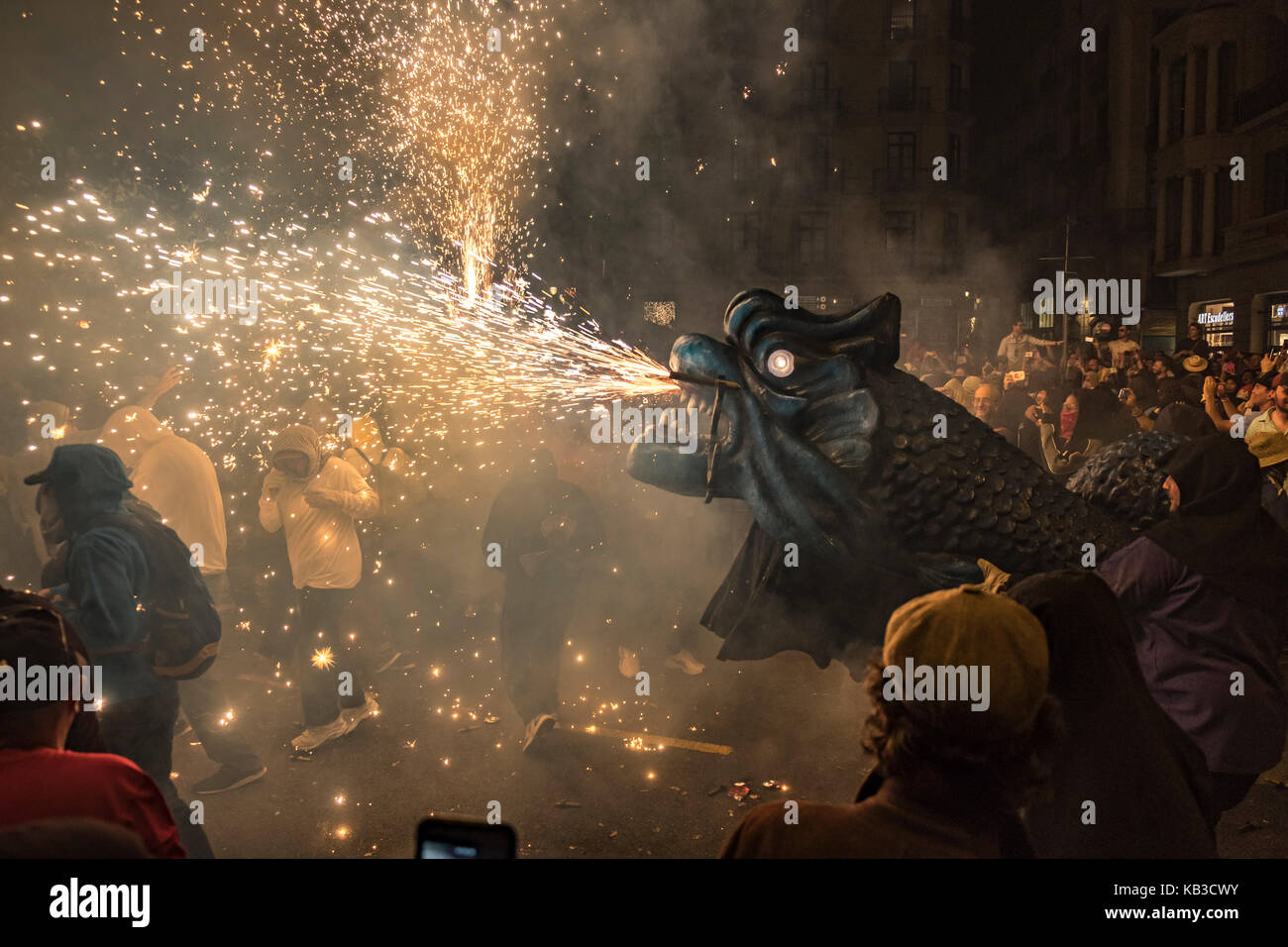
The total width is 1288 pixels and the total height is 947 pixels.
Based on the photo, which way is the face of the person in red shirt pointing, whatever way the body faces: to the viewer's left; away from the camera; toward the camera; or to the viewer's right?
away from the camera

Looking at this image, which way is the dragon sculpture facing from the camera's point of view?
to the viewer's left

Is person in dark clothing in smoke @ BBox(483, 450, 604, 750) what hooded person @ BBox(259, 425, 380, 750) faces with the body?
no

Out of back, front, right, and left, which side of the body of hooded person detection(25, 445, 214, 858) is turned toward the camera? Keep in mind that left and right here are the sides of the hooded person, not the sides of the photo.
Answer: left

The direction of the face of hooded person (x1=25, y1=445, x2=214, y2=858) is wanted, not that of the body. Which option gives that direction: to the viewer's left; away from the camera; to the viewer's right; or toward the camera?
to the viewer's left

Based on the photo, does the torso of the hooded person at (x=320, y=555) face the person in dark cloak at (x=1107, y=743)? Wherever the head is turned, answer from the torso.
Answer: no

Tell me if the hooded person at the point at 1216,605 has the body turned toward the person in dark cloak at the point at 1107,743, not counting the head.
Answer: no

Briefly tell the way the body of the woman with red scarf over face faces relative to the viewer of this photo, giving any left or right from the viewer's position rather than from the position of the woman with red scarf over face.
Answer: facing the viewer

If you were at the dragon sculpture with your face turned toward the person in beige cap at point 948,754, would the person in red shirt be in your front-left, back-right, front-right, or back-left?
front-right

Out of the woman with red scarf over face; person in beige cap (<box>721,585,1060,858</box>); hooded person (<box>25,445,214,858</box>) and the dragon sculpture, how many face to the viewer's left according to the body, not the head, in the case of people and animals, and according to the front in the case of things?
2

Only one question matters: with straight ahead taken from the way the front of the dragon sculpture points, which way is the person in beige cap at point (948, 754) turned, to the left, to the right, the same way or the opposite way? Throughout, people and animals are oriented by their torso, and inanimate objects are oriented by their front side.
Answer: to the right

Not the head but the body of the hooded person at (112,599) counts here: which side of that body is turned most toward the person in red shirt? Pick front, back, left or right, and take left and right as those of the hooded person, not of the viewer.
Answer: left

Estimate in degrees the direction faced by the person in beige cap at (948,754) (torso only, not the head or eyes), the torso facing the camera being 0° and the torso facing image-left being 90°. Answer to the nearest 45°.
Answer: approximately 180°

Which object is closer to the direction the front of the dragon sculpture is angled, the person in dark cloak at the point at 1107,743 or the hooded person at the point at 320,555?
the hooded person

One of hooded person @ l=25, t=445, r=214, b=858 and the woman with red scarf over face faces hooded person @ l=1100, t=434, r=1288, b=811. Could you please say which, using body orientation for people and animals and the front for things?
the woman with red scarf over face
